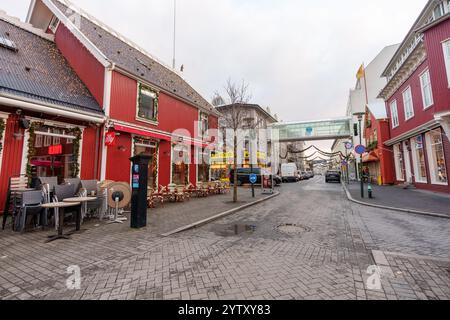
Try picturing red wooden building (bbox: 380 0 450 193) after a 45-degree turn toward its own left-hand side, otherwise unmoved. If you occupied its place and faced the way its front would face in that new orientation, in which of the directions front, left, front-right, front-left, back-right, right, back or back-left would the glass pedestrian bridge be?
back-right

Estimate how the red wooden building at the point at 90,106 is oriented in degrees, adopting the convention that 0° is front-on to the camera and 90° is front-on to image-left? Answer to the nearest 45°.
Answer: approximately 315°

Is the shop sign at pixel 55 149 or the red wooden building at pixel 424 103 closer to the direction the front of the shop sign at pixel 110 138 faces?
the red wooden building

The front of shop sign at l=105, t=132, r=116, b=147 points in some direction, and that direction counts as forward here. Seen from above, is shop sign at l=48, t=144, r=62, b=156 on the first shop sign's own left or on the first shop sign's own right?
on the first shop sign's own right

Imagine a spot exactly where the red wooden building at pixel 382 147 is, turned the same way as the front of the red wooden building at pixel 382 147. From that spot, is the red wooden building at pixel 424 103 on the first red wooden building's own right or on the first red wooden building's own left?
on the first red wooden building's own left

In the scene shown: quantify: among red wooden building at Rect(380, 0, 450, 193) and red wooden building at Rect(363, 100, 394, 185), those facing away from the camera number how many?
0

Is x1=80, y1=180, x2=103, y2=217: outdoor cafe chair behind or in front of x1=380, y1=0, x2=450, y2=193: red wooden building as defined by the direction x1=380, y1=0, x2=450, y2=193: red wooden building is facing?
in front

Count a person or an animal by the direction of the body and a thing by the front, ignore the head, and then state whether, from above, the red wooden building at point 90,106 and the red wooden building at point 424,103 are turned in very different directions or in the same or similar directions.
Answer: very different directions

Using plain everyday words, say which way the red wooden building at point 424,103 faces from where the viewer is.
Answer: facing the viewer and to the left of the viewer
